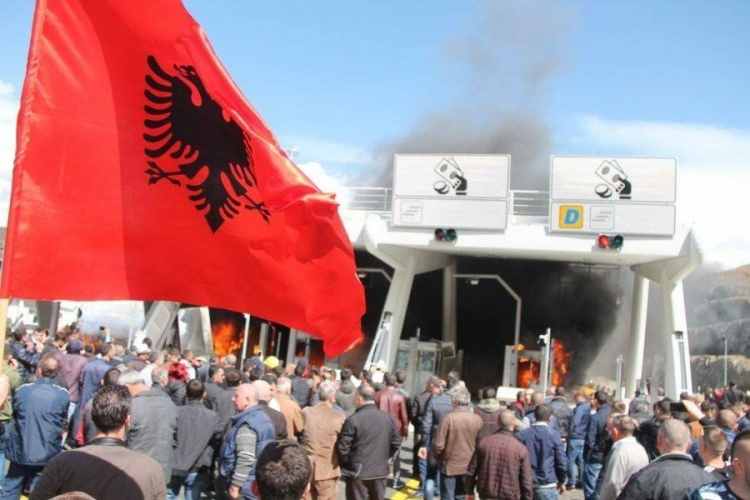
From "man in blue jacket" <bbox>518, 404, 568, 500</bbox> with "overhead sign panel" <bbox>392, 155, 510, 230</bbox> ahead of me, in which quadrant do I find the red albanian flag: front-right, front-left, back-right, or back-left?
back-left

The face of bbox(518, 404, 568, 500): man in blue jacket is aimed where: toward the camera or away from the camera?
away from the camera

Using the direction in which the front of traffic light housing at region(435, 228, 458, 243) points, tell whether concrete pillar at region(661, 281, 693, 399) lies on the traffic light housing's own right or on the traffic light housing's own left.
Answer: on the traffic light housing's own left

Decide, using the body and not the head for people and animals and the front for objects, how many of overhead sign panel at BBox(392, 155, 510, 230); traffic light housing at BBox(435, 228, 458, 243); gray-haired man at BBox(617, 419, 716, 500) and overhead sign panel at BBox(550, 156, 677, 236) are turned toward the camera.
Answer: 3

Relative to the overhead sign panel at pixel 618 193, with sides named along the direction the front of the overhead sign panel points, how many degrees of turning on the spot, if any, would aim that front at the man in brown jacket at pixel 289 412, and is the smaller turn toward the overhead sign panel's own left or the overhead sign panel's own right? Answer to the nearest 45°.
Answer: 0° — it already faces them

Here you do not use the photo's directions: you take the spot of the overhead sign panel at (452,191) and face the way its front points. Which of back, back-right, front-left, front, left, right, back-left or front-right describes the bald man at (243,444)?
front

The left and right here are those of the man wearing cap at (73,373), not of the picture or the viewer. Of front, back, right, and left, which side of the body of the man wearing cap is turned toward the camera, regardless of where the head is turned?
back

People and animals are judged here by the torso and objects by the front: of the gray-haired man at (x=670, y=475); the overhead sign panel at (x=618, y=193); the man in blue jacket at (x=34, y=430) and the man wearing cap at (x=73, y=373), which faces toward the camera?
the overhead sign panel

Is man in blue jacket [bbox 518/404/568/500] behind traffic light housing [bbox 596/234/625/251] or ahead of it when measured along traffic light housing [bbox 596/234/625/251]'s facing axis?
ahead

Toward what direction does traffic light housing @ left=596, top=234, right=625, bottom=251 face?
toward the camera

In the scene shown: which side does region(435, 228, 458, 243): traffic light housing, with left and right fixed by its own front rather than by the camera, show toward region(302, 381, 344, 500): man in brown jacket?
front

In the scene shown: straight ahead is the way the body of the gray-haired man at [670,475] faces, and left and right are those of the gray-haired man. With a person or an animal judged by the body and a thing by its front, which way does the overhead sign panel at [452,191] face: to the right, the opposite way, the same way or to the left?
the opposite way

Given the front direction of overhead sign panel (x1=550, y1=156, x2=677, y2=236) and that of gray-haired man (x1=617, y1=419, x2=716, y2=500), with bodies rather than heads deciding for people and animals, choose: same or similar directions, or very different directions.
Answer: very different directions

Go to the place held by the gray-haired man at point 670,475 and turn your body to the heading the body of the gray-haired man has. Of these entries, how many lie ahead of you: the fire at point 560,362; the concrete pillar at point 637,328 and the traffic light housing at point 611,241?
3

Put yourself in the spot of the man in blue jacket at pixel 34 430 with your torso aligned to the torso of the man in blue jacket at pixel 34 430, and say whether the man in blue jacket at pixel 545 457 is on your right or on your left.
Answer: on your right

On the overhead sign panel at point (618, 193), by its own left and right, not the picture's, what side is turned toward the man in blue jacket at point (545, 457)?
front

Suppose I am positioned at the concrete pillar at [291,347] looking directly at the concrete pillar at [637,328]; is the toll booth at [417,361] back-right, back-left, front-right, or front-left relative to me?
front-right

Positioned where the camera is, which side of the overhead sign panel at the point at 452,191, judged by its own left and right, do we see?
front
